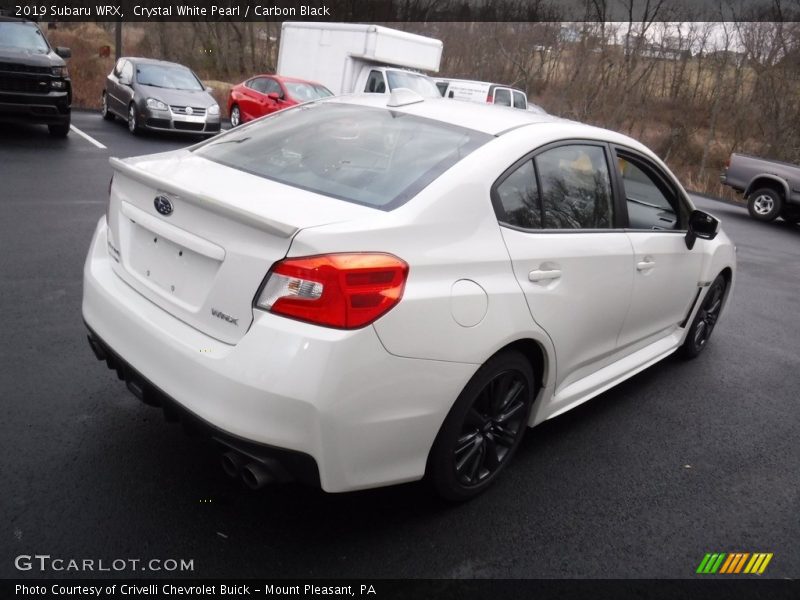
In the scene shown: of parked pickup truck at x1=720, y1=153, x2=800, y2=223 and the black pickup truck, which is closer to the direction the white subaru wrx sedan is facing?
the parked pickup truck

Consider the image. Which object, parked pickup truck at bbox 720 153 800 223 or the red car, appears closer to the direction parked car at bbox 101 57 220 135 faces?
the parked pickup truck

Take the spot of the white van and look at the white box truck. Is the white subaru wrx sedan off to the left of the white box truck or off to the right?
left

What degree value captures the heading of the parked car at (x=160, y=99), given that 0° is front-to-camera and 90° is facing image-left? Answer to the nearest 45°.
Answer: approximately 315°

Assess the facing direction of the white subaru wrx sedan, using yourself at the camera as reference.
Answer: facing away from the viewer and to the right of the viewer

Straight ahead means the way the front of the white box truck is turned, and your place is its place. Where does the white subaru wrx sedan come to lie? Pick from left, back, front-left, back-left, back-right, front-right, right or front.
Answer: front-right
